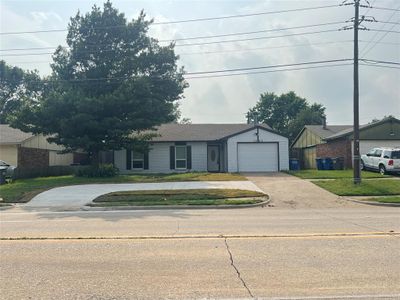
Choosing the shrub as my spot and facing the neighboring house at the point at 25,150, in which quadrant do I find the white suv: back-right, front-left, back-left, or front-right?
back-right

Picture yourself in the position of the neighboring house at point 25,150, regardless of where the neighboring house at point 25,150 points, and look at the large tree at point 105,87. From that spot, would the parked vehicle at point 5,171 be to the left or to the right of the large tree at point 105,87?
right

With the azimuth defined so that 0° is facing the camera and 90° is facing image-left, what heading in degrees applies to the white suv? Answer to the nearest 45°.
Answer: approximately 135°

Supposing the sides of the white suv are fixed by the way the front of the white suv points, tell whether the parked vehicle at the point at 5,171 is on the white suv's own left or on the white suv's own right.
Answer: on the white suv's own left

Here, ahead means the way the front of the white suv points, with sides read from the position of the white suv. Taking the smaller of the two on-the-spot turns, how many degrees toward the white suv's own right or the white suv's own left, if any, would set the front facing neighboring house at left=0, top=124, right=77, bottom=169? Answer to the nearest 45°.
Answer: approximately 45° to the white suv's own left
